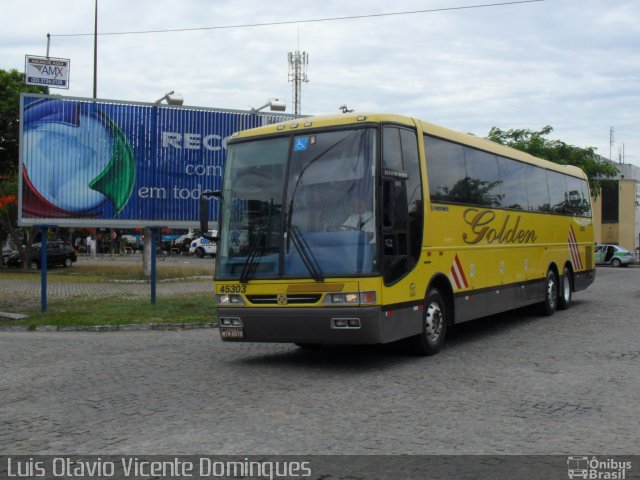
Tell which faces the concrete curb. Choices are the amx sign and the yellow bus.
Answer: the amx sign

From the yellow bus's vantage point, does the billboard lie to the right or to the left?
on its right

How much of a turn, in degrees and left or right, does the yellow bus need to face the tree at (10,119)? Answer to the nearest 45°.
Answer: approximately 90° to its right

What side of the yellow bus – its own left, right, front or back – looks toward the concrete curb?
right

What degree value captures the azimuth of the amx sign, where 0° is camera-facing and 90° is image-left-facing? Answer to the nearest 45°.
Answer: approximately 0°

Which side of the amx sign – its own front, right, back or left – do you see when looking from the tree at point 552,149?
left

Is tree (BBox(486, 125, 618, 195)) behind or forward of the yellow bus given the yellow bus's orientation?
behind

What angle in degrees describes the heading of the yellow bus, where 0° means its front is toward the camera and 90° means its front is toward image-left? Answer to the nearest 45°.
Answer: approximately 45°
